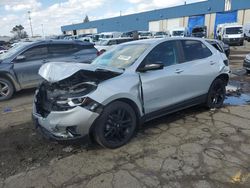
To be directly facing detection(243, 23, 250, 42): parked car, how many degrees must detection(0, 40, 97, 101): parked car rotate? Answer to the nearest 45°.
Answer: approximately 180°

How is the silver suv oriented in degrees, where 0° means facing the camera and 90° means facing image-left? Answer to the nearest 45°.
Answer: approximately 45°

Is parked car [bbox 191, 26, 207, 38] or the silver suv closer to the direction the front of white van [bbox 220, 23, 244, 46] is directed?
the silver suv

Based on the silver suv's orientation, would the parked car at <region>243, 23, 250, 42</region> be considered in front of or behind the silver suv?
behind

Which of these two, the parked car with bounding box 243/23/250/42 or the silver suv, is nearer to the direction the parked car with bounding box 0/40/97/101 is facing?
the silver suv

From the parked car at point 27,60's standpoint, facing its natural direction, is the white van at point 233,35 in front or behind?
behind

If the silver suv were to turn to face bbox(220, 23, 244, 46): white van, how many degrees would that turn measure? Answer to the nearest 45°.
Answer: approximately 180°

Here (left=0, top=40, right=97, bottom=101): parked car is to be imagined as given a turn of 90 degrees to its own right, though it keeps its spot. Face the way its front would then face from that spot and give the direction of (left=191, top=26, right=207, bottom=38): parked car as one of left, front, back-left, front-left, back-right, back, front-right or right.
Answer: right

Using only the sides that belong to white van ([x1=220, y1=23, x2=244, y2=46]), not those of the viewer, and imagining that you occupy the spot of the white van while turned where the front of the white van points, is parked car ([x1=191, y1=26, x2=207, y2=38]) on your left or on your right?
on your right

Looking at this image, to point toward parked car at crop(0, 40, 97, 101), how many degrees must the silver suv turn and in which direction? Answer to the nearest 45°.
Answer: approximately 90° to its right
